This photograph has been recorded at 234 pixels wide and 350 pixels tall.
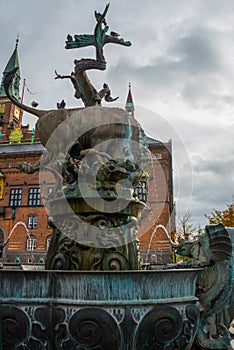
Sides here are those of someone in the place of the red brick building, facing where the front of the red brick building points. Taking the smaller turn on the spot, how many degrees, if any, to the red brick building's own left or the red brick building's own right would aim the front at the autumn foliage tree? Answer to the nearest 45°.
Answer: approximately 45° to the red brick building's own left

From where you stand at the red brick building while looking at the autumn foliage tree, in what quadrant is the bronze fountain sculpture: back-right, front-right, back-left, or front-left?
front-right

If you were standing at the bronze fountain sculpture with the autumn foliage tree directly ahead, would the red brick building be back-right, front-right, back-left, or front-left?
front-left

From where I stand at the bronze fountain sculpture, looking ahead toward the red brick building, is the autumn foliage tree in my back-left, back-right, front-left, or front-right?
front-right

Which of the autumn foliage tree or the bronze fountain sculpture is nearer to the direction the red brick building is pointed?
the bronze fountain sculpture

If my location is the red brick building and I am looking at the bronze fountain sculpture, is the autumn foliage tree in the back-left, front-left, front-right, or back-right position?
front-left

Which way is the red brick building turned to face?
toward the camera

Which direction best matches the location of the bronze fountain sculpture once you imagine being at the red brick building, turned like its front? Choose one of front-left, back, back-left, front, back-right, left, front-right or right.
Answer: front
